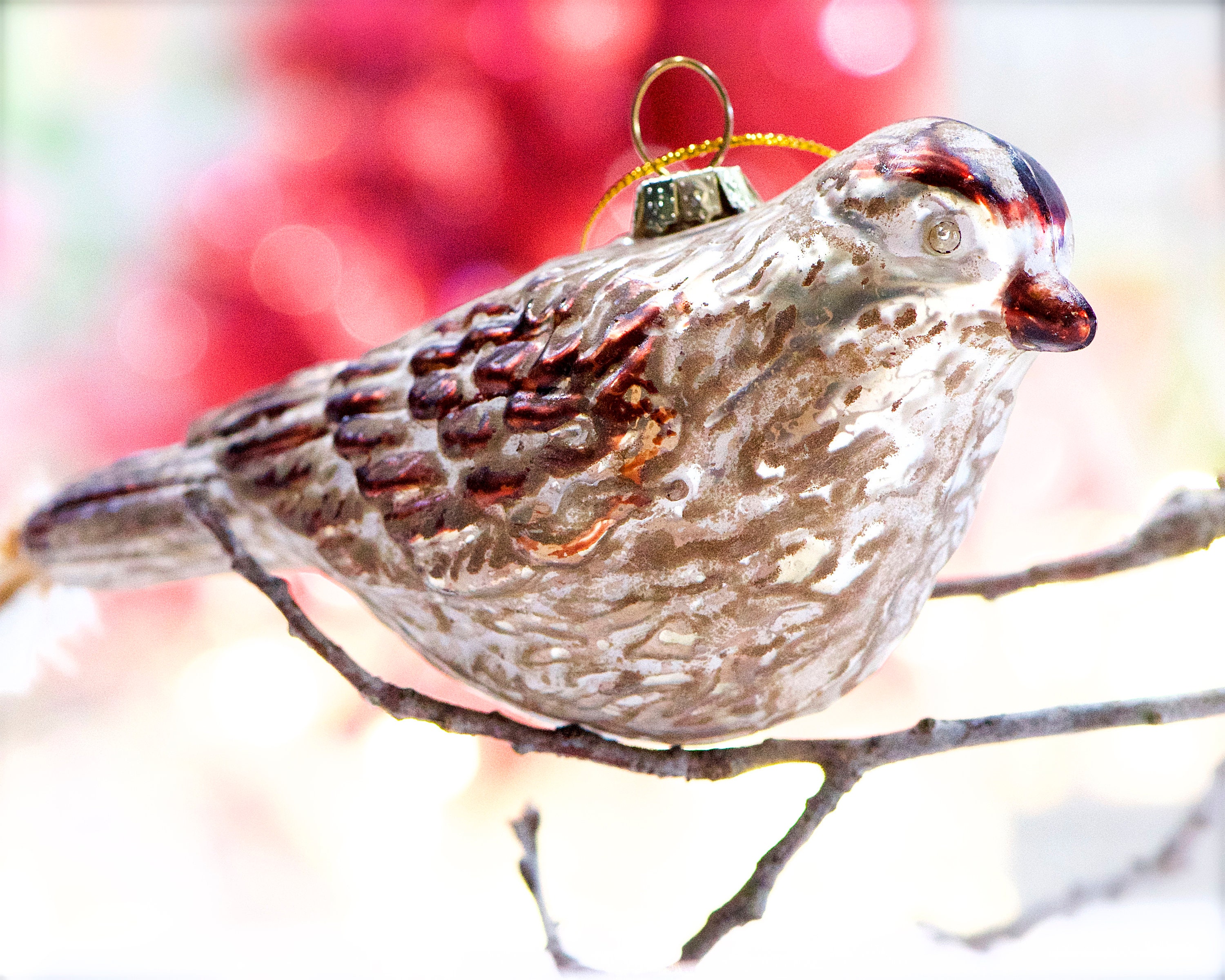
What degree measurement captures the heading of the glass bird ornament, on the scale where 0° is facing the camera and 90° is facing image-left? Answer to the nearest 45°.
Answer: approximately 270°
